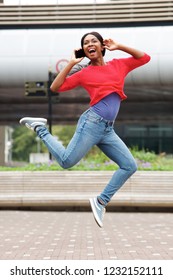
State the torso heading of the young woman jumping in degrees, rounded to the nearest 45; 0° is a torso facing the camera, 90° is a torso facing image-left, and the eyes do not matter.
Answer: approximately 315°

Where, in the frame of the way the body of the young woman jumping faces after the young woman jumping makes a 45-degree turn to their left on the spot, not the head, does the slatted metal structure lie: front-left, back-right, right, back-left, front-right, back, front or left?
left

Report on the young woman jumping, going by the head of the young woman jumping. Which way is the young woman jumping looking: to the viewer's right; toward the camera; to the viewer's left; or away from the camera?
toward the camera

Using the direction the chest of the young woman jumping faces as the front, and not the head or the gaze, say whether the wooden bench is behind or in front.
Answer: behind
